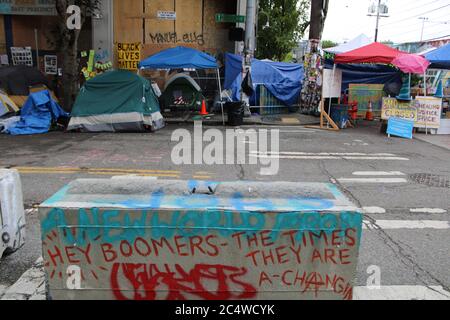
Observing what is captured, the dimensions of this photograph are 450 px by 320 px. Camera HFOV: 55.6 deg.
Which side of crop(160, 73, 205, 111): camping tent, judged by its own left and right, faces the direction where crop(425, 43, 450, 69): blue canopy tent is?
left

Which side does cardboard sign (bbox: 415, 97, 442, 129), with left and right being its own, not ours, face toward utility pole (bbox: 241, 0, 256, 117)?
right

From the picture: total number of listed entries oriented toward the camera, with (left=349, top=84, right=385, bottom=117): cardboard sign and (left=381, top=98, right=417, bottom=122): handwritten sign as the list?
2

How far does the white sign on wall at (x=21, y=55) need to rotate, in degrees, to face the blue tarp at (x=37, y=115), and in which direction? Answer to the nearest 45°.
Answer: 0° — it already faces it

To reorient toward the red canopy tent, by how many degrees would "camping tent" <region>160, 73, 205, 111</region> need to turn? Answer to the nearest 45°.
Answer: approximately 45° to its left

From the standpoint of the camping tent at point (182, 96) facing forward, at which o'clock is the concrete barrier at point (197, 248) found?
The concrete barrier is roughly at 12 o'clock from the camping tent.

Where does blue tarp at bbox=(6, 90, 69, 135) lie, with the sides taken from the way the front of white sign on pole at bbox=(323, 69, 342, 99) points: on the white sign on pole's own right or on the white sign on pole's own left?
on the white sign on pole's own right

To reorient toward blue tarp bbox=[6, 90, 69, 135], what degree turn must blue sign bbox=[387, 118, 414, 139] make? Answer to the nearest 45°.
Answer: approximately 45° to its right

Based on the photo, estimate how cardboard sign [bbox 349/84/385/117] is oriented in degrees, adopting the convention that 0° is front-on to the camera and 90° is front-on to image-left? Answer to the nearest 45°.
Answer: approximately 0°

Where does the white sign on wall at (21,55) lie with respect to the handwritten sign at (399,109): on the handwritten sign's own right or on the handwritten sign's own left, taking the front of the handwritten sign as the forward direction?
on the handwritten sign's own right

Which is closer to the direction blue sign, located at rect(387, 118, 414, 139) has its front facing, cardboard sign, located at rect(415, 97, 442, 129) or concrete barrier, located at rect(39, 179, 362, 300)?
the concrete barrier
